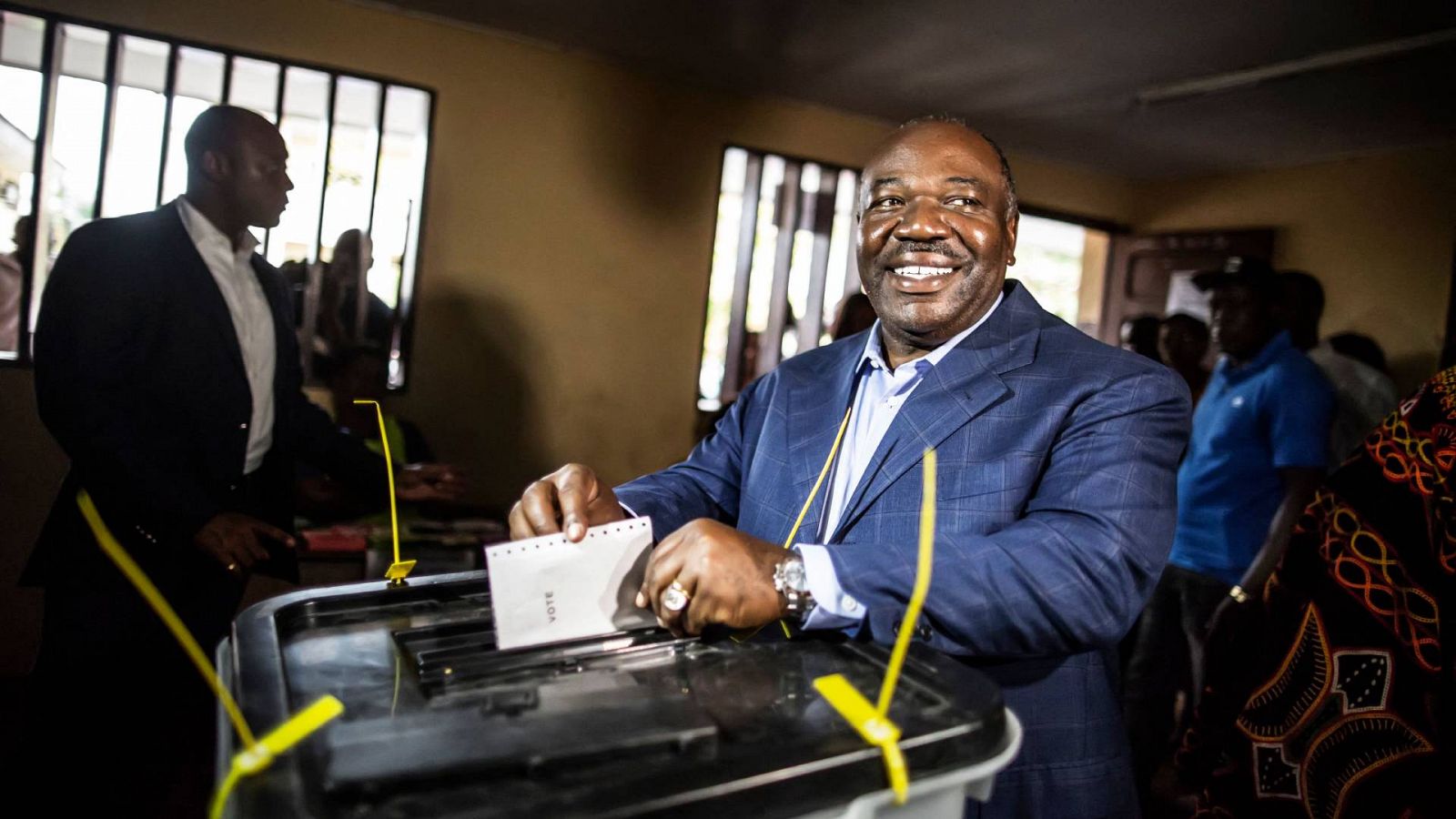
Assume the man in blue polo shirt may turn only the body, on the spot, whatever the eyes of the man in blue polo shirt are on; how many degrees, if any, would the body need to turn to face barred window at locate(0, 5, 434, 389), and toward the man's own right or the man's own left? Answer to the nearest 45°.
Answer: approximately 45° to the man's own right

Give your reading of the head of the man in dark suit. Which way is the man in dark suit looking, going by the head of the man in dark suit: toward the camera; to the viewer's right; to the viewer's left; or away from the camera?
to the viewer's right

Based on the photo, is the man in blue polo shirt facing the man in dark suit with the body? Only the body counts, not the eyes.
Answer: yes

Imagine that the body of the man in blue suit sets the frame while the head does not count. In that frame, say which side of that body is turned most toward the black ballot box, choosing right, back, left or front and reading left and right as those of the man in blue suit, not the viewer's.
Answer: front

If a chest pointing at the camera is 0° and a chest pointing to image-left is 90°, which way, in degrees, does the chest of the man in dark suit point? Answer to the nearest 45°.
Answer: approximately 315°

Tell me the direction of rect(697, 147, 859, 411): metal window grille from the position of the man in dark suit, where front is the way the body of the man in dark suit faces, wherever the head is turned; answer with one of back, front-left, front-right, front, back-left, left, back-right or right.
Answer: left

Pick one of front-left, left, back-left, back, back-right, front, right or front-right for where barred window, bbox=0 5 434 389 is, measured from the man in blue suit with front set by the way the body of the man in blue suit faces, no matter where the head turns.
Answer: right

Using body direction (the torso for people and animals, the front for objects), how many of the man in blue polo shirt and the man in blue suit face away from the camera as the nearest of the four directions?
0

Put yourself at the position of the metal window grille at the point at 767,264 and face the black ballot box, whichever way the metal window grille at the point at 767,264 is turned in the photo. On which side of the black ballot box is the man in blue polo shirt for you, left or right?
left

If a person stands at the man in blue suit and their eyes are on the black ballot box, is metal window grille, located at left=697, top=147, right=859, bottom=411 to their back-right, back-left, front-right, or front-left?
back-right

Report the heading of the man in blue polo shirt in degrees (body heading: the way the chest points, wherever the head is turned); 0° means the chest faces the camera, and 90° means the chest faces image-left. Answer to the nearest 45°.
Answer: approximately 45°

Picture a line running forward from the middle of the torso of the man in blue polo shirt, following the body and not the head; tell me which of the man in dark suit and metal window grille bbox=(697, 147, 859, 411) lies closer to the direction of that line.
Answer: the man in dark suit

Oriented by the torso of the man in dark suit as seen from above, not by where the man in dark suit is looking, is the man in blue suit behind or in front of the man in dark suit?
in front

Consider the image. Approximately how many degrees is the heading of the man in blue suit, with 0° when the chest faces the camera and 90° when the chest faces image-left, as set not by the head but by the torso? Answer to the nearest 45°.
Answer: approximately 45°
